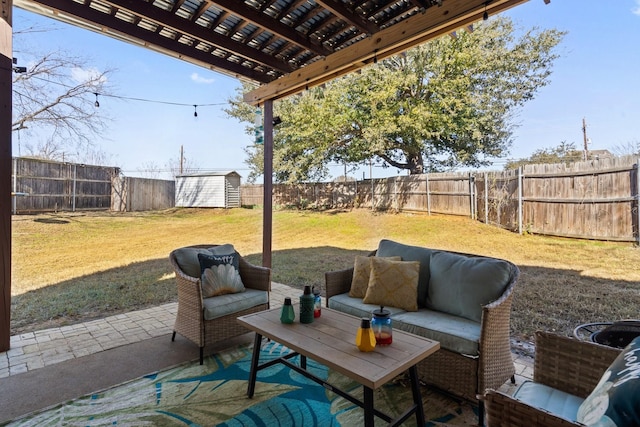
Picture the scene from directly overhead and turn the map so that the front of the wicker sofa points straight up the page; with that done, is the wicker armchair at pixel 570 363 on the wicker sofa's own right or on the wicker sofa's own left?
on the wicker sofa's own left

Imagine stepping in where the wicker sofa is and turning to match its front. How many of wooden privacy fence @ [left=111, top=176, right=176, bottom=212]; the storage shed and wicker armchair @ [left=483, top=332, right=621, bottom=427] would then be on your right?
2

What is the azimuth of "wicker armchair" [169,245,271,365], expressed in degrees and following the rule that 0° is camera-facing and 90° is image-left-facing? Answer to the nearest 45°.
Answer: approximately 315°

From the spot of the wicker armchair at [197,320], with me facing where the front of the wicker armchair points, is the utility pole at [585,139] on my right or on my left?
on my left

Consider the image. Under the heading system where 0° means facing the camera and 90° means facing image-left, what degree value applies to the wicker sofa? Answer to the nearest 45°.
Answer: approximately 45°

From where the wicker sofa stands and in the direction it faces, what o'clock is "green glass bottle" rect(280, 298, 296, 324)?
The green glass bottle is roughly at 1 o'clock from the wicker sofa.

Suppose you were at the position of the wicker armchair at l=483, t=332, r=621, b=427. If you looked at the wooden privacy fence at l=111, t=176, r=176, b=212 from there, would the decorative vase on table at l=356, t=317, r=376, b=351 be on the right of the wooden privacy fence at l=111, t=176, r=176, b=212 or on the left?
left

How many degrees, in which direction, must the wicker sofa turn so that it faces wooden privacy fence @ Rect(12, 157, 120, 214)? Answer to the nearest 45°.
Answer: approximately 90° to its right

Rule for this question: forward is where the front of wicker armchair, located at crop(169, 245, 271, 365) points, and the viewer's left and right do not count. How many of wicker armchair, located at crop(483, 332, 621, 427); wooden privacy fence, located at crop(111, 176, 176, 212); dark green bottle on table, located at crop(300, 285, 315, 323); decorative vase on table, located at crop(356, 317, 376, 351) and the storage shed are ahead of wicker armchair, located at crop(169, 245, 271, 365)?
3

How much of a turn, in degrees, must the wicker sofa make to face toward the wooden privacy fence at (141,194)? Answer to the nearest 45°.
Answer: approximately 90° to its right

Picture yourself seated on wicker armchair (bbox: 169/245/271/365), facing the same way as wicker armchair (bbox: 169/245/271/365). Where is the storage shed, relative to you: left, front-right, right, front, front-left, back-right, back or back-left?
back-left
